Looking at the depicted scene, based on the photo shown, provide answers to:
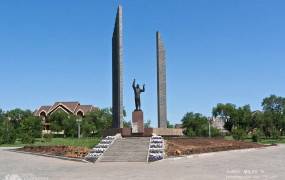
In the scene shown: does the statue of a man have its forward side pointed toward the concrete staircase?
yes

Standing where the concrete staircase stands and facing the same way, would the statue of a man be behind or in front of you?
behind

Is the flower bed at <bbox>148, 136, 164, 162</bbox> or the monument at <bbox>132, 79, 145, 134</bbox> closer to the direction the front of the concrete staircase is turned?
the flower bed

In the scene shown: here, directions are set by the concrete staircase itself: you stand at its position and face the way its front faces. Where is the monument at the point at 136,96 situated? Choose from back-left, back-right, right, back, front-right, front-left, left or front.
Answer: back

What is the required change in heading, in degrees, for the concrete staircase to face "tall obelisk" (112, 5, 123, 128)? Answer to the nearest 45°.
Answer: approximately 180°

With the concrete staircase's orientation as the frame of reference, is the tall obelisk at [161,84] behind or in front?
behind

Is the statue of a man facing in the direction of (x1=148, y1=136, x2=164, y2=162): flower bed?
yes

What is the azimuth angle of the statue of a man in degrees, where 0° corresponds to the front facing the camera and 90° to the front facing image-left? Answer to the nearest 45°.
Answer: approximately 0°

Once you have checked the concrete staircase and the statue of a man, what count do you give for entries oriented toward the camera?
2

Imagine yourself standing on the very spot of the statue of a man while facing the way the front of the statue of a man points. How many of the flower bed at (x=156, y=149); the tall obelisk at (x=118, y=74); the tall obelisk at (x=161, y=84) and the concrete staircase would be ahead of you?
2

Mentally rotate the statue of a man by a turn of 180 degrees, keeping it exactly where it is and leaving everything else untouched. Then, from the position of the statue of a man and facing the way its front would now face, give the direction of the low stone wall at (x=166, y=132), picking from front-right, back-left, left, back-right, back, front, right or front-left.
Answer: front-right
